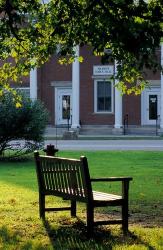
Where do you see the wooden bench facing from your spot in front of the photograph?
facing away from the viewer and to the right of the viewer

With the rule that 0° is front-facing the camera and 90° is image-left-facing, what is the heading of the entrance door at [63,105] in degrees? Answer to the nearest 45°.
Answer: approximately 0°

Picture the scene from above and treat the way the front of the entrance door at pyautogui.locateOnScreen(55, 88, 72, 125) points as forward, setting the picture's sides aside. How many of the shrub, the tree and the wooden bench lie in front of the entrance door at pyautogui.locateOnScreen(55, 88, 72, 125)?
3

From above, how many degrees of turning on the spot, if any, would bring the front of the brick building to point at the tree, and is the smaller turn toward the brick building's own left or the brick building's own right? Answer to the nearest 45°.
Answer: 0° — it already faces it

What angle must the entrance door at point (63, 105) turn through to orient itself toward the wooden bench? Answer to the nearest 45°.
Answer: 0° — it already faces it

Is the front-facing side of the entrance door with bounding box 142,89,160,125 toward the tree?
yes

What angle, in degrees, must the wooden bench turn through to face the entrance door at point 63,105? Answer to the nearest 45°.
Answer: approximately 45° to its left

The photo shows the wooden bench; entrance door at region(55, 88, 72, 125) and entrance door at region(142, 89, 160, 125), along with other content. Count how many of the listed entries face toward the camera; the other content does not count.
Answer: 2

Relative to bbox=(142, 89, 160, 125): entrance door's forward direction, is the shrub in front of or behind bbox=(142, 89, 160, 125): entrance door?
in front

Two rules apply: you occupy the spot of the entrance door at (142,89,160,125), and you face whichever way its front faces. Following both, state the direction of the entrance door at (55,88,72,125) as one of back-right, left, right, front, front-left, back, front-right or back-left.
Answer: right

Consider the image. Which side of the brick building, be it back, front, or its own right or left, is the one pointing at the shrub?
front
